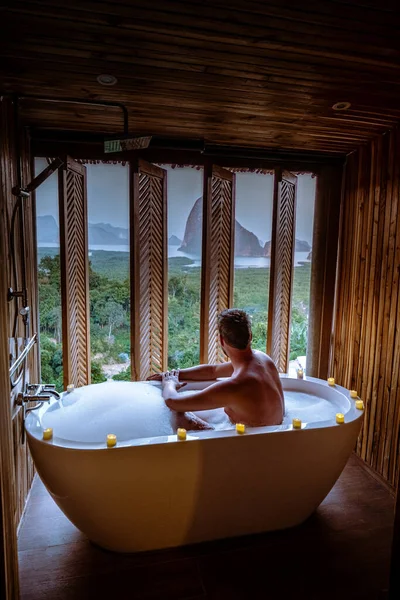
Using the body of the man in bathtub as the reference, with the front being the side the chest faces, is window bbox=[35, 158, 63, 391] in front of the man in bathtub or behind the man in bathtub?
in front

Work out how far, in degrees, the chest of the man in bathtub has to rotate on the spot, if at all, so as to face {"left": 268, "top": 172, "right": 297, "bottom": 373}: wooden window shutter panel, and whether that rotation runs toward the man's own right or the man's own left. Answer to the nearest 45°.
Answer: approximately 45° to the man's own right

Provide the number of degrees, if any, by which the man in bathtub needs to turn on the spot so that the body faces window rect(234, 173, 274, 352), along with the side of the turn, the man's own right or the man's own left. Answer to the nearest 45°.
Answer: approximately 45° to the man's own right

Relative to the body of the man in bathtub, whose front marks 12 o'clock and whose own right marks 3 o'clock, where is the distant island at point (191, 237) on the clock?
The distant island is roughly at 1 o'clock from the man in bathtub.

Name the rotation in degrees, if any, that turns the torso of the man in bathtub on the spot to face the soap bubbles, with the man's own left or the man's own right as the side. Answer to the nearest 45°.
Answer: approximately 45° to the man's own left

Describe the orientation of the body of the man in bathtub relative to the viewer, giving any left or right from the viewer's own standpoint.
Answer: facing away from the viewer and to the left of the viewer

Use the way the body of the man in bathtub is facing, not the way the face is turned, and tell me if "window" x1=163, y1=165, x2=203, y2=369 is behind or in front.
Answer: in front

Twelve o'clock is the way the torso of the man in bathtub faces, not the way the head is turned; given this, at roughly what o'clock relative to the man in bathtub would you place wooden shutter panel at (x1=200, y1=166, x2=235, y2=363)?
The wooden shutter panel is roughly at 1 o'clock from the man in bathtub.

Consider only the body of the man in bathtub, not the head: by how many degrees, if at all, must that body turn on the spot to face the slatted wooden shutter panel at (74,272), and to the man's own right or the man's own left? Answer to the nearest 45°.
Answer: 0° — they already face it
